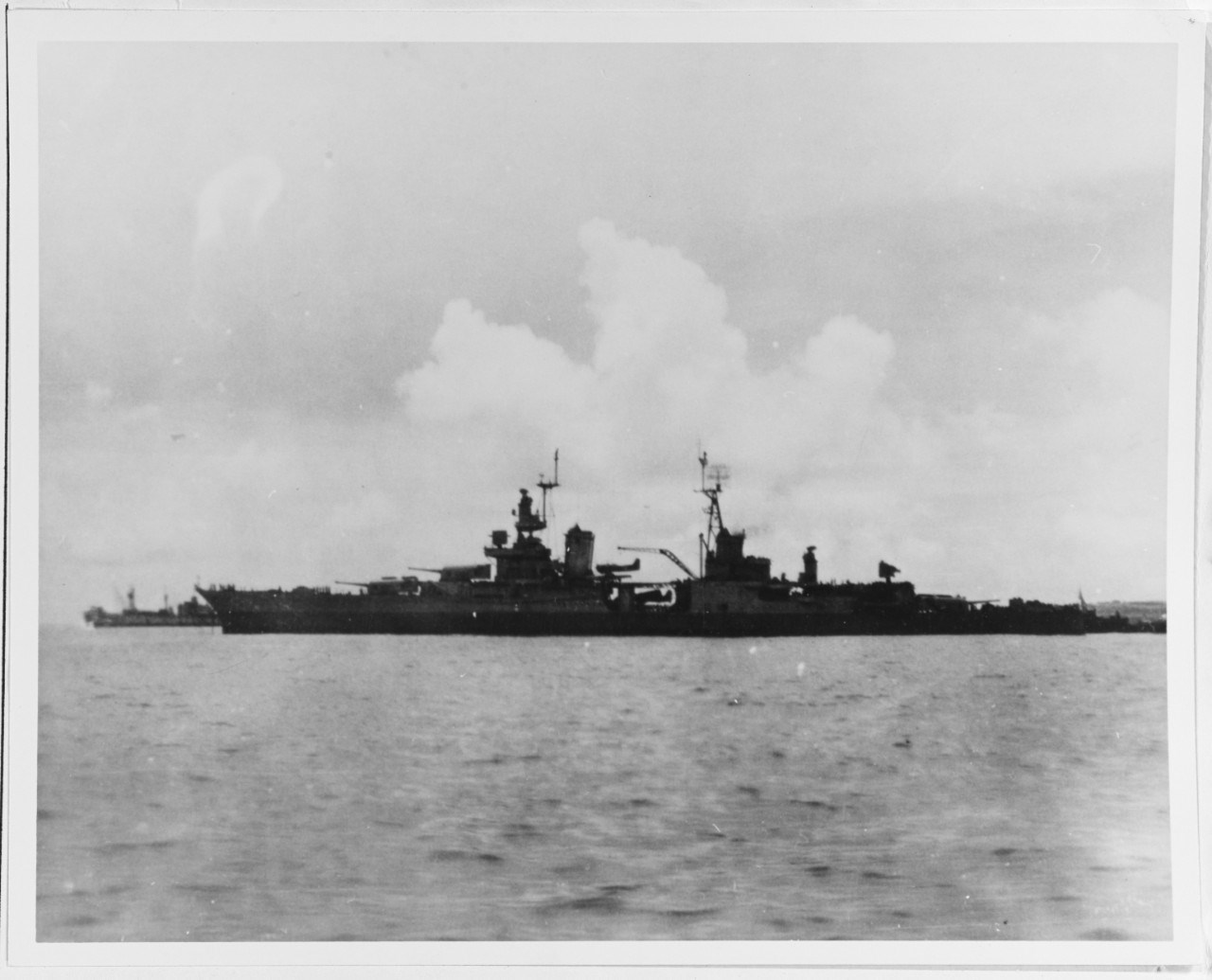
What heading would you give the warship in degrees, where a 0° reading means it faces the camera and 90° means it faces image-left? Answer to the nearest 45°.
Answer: approximately 90°
